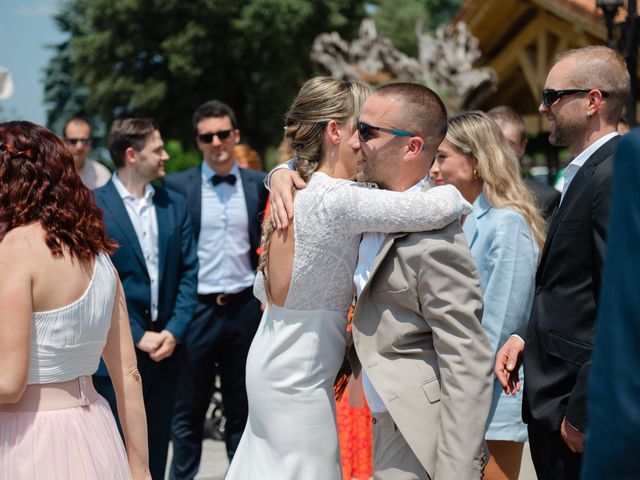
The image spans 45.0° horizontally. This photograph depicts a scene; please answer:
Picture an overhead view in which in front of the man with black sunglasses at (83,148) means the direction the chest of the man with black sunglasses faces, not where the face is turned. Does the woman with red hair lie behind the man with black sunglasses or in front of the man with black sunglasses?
in front

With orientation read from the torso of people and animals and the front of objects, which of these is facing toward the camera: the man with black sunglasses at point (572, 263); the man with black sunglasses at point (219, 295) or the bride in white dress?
the man with black sunglasses at point (219, 295)

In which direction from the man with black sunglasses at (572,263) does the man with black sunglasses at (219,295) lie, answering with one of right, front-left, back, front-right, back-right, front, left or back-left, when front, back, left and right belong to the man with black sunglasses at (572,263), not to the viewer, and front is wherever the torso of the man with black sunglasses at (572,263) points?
front-right

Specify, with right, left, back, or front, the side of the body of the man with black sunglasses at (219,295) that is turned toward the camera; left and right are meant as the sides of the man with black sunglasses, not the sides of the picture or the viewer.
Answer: front

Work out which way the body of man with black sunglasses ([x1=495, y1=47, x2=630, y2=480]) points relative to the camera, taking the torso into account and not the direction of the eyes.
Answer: to the viewer's left

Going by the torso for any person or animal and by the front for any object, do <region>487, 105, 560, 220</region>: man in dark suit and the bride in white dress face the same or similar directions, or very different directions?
very different directions

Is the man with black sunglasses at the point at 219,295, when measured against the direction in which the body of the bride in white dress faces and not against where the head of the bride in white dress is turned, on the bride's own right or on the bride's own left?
on the bride's own left

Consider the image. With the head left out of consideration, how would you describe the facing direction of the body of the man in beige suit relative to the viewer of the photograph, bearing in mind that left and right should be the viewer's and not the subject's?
facing the viewer and to the left of the viewer

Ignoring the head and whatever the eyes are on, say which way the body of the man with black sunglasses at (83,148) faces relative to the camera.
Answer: toward the camera

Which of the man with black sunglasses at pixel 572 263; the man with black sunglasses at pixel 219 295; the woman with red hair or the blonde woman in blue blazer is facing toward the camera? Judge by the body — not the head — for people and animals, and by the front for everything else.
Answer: the man with black sunglasses at pixel 219 295

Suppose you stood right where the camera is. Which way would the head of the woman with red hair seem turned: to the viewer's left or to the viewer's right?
to the viewer's right

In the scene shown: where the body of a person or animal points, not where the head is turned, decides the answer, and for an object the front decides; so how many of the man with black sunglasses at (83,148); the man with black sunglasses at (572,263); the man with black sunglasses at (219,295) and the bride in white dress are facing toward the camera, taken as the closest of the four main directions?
2

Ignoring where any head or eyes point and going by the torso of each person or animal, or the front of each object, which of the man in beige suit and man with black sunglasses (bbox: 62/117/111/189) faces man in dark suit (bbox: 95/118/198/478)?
the man with black sunglasses

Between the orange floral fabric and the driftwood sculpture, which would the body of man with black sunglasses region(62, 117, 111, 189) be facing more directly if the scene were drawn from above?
the orange floral fabric

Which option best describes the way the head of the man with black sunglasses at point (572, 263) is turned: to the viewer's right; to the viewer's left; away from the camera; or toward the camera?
to the viewer's left

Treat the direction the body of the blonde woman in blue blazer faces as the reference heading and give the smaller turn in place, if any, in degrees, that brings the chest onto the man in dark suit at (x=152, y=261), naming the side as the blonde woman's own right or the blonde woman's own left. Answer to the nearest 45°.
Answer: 0° — they already face them
